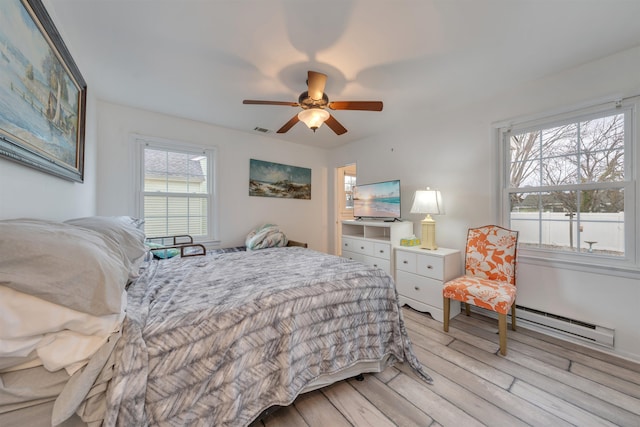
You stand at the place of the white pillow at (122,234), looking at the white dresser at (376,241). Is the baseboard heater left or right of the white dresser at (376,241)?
right

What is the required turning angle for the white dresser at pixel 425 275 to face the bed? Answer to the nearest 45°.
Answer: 0° — it already faces it

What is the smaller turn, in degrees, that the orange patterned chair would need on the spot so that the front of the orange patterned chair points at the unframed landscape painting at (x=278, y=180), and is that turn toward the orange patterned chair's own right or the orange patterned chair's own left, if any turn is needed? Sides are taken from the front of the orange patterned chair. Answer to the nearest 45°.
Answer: approximately 45° to the orange patterned chair's own right
